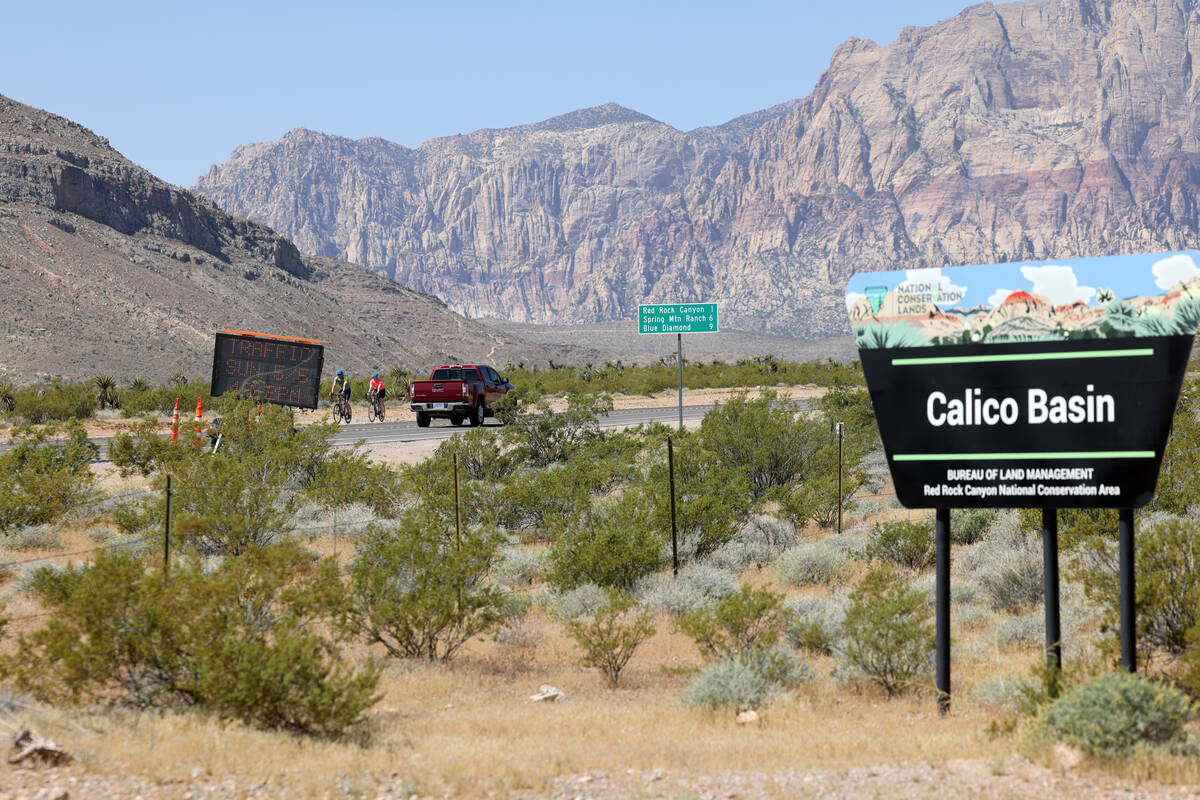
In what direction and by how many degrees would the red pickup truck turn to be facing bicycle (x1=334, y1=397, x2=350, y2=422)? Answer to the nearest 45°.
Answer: approximately 90° to its left

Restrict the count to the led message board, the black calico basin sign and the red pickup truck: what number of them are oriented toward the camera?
2

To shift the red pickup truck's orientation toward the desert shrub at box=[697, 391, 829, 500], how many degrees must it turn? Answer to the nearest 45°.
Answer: approximately 135° to its right

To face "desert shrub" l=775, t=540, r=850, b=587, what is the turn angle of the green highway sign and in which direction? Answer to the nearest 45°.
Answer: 0° — it already faces it

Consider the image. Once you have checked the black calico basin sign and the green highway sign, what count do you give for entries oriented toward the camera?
2

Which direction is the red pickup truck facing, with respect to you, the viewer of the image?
facing away from the viewer and to the right of the viewer

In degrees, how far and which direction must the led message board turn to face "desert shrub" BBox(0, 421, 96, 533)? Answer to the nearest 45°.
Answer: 0° — it already faces it

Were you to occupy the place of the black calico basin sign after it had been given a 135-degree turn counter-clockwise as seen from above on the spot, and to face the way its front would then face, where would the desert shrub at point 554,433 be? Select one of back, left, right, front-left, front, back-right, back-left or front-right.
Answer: left

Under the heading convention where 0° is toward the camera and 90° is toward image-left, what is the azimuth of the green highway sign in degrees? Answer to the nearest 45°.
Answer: approximately 0°

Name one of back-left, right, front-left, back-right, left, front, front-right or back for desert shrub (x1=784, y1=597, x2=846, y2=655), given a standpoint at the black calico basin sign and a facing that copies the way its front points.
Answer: back-right

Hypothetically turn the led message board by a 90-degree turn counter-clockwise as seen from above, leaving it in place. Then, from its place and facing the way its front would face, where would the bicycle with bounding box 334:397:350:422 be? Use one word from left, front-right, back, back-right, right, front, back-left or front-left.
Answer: left

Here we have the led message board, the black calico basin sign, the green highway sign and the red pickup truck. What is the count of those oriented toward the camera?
3
